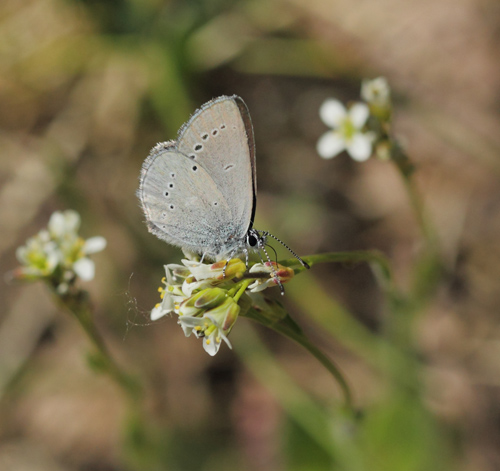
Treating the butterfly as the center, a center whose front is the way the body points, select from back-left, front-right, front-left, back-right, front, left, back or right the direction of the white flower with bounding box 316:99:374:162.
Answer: front-left

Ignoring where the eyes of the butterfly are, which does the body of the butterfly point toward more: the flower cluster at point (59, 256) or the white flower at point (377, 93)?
the white flower

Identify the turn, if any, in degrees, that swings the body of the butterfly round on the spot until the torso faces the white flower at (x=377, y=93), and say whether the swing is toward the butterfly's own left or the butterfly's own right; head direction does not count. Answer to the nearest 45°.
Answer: approximately 45° to the butterfly's own left

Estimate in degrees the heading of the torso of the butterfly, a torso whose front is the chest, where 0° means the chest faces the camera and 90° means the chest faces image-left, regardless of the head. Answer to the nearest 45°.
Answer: approximately 270°

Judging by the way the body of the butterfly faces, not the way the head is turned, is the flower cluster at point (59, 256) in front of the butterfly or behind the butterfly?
behind

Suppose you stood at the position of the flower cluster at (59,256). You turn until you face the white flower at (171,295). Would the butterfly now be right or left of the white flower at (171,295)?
left

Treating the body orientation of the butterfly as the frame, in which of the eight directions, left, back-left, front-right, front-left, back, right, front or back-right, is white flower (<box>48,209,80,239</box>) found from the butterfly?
back-left

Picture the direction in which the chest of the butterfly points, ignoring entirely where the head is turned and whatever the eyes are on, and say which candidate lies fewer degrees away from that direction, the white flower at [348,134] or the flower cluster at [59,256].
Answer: the white flower
